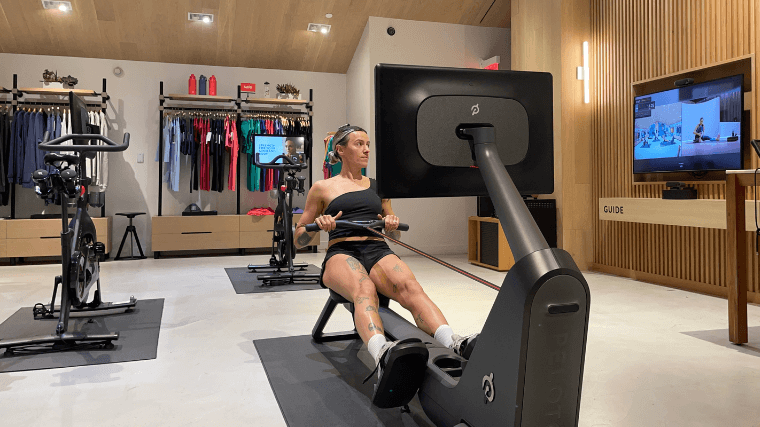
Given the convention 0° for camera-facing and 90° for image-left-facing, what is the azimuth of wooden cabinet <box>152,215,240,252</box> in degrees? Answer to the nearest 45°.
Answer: approximately 0°

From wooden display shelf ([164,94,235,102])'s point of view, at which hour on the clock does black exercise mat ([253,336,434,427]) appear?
The black exercise mat is roughly at 12 o'clock from the wooden display shelf.

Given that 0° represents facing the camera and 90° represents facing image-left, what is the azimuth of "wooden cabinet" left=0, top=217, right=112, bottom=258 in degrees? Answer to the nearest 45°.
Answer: approximately 0°

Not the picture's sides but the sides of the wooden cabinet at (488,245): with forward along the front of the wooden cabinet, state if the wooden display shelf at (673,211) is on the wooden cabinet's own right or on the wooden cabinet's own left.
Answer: on the wooden cabinet's own left

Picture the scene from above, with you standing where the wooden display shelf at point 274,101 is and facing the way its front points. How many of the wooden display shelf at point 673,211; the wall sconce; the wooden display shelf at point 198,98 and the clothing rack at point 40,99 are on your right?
2

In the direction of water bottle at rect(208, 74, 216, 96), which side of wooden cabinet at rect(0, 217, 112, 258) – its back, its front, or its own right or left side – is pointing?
left

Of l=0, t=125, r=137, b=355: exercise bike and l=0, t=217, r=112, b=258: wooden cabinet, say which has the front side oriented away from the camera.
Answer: the exercise bike

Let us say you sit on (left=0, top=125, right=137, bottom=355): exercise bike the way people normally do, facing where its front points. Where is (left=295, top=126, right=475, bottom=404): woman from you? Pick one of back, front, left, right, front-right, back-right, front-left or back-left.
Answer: back-right

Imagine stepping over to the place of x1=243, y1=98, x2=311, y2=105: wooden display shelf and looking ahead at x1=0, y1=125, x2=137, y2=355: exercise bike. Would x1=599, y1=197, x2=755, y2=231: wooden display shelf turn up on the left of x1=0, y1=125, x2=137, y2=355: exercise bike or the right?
left

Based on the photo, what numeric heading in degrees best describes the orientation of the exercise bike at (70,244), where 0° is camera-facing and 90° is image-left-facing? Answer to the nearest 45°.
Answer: approximately 180°
